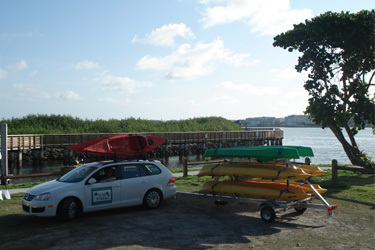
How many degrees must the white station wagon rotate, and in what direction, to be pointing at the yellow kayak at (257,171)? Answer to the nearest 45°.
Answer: approximately 135° to its left

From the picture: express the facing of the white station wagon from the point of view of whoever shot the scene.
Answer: facing the viewer and to the left of the viewer

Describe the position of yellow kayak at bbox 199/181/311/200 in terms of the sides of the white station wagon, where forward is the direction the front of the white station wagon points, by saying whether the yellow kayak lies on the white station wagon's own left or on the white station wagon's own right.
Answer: on the white station wagon's own left

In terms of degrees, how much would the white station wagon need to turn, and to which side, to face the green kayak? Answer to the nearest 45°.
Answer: approximately 135° to its left
